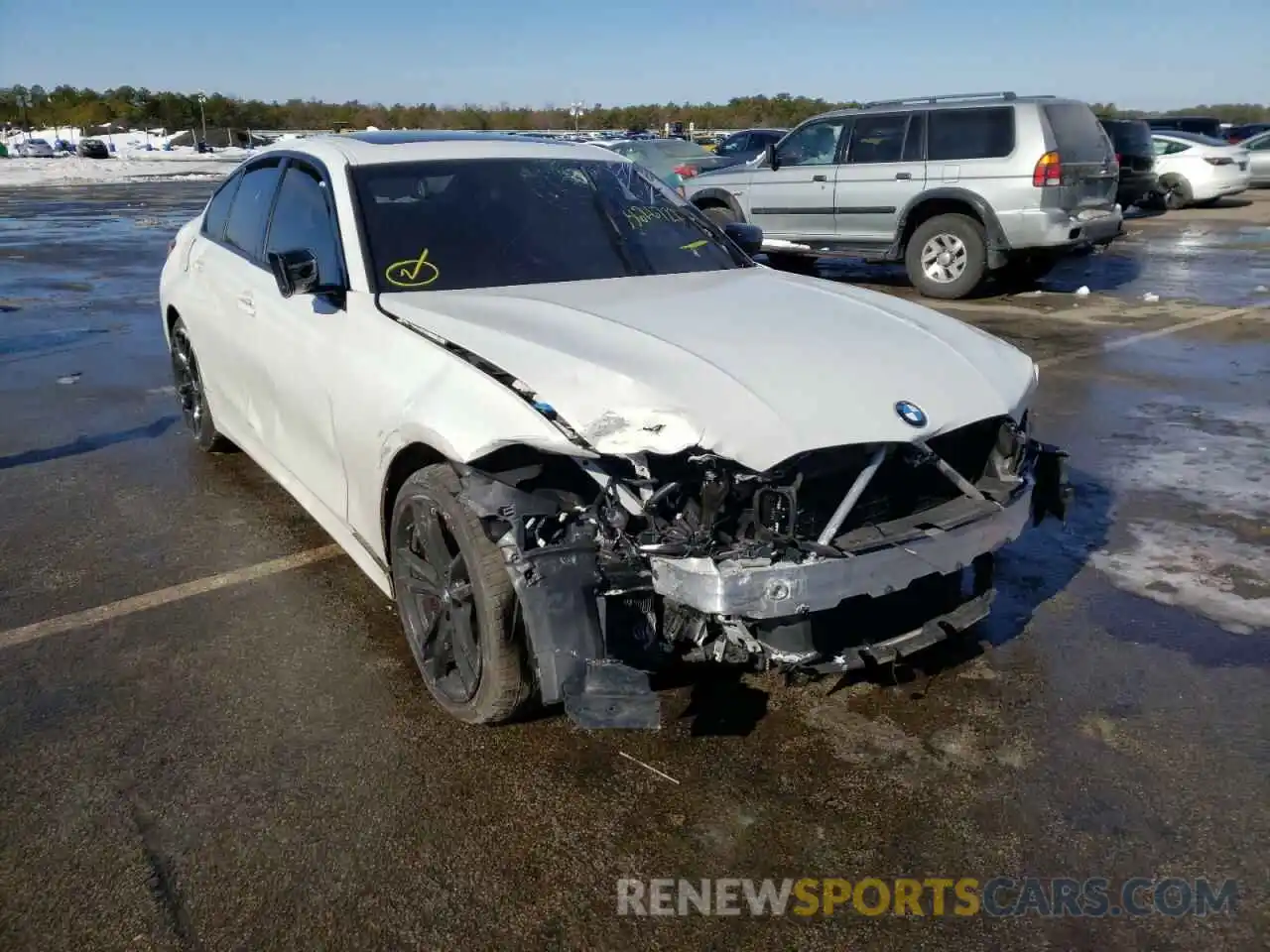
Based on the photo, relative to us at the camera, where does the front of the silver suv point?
facing away from the viewer and to the left of the viewer

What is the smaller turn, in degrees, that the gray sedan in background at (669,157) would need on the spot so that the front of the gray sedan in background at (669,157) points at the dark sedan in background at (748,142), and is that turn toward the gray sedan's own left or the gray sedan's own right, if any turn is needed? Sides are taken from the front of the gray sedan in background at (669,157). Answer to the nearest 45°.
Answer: approximately 45° to the gray sedan's own right

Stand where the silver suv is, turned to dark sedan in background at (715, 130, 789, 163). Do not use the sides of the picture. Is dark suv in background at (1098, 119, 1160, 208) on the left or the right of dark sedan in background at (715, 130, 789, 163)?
right

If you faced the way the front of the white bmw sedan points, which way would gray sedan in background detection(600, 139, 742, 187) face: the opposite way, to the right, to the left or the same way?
the opposite way

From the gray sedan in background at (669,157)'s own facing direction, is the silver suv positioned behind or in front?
behind

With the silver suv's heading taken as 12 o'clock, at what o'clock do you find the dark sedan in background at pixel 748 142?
The dark sedan in background is roughly at 1 o'clock from the silver suv.

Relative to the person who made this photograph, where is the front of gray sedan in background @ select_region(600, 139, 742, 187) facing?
facing away from the viewer and to the left of the viewer

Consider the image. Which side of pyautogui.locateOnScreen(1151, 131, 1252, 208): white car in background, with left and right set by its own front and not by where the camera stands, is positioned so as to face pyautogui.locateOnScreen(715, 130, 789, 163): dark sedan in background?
left

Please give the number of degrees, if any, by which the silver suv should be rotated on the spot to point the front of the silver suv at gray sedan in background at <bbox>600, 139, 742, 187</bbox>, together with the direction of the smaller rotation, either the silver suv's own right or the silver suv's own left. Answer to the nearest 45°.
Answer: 0° — it already faces it

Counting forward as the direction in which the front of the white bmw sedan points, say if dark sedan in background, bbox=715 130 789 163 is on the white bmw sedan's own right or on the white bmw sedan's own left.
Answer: on the white bmw sedan's own left

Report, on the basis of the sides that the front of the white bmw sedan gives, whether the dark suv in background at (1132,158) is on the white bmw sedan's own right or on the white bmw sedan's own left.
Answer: on the white bmw sedan's own left

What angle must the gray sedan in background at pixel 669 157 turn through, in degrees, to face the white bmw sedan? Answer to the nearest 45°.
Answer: approximately 135° to its left

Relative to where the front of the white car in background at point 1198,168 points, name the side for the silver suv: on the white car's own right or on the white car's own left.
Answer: on the white car's own left
